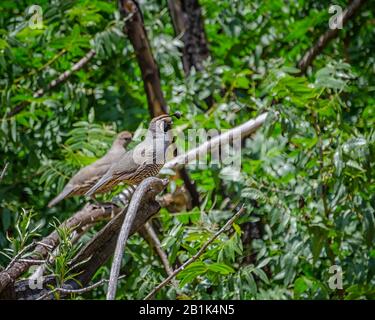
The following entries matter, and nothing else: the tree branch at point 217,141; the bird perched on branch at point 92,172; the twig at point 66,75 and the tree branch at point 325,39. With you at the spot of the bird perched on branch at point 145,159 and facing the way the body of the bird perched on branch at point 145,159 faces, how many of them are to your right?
0

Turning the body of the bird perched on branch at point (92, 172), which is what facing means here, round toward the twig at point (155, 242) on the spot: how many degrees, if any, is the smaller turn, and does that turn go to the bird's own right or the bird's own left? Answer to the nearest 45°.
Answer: approximately 45° to the bird's own right

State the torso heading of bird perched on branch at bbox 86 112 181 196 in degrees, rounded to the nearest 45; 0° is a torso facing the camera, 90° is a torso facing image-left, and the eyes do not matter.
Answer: approximately 270°

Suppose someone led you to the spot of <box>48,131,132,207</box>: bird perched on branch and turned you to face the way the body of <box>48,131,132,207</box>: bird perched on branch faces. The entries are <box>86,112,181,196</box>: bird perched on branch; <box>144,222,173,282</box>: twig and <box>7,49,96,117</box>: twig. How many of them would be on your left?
1

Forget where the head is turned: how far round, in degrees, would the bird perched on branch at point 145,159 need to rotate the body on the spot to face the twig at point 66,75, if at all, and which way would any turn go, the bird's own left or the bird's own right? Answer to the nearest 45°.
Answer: approximately 90° to the bird's own left

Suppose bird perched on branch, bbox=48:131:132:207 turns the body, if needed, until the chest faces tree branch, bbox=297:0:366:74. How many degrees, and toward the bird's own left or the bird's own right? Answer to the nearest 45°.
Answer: approximately 45° to the bird's own left

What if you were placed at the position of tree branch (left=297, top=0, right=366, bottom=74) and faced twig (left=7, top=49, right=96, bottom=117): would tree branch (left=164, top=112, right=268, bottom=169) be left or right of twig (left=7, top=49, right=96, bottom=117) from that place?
left

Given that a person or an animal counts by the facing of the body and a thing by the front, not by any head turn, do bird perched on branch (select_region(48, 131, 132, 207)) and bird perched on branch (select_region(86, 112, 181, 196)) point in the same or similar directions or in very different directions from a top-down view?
same or similar directions

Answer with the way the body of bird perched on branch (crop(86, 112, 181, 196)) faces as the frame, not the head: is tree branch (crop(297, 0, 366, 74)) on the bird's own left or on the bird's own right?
on the bird's own left

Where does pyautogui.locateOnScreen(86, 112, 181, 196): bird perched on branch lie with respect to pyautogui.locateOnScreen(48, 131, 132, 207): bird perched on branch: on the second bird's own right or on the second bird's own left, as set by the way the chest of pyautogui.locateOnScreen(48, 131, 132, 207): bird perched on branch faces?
on the second bird's own right

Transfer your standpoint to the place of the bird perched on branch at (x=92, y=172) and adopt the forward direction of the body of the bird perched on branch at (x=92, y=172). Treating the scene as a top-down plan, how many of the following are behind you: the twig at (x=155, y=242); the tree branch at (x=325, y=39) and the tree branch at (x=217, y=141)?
0

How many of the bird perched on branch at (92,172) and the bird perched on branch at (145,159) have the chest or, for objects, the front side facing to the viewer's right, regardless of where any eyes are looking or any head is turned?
2

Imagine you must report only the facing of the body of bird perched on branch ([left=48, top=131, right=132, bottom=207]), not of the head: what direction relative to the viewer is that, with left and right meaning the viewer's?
facing to the right of the viewer

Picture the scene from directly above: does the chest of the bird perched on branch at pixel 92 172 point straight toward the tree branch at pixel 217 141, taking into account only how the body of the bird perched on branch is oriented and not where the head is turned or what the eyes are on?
yes

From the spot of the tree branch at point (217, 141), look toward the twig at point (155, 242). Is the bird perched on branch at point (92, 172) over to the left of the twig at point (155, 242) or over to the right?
right
